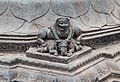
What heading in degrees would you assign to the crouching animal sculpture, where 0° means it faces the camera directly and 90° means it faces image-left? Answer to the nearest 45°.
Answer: approximately 0°
